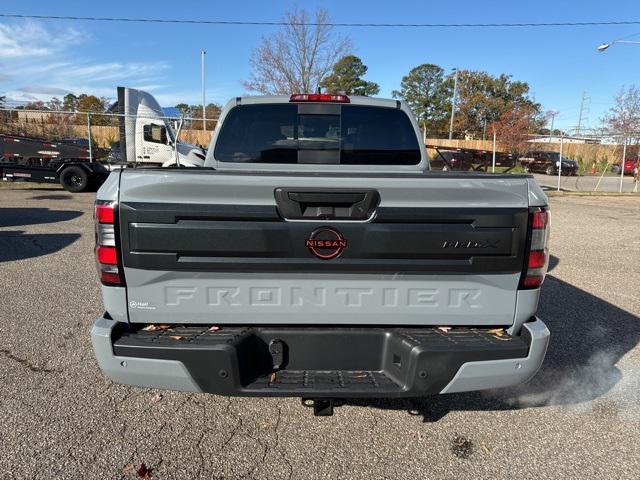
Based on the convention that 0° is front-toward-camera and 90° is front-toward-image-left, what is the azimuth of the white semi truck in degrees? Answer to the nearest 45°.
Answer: approximately 270°

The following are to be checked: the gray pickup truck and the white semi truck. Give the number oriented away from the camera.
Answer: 1

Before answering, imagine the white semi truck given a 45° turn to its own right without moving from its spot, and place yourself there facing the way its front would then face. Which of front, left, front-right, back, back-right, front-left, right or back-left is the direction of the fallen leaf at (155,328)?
front-right

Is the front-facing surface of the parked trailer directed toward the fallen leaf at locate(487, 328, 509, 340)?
no

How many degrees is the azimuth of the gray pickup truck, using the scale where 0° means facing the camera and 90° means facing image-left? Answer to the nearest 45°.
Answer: approximately 180°

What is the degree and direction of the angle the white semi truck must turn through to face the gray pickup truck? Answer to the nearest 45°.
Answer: approximately 90° to its right

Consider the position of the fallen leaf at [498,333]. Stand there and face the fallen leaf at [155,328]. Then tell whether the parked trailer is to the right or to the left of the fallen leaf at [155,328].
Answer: right

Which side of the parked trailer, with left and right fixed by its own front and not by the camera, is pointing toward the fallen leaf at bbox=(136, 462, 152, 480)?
left

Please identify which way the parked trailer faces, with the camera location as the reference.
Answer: facing to the left of the viewer

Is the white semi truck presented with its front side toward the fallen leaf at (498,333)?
no

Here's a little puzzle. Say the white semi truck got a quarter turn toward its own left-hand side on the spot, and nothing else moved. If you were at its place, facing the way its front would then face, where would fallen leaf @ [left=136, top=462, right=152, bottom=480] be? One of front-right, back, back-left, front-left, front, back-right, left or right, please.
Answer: back

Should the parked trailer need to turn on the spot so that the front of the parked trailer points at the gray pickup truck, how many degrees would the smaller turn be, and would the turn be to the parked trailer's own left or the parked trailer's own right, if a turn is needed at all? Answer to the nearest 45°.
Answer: approximately 90° to the parked trailer's own left
